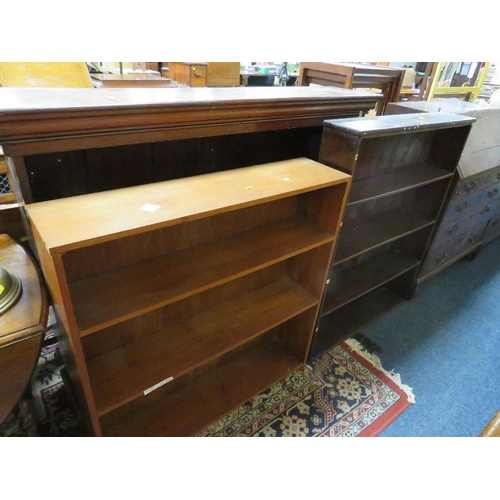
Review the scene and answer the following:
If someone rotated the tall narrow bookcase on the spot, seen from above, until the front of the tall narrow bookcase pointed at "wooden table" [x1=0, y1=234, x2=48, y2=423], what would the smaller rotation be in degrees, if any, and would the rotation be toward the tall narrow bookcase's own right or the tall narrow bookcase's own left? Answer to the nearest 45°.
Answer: approximately 90° to the tall narrow bookcase's own right

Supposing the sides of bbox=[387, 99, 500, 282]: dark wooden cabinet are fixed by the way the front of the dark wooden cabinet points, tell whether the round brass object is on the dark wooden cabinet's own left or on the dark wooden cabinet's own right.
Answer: on the dark wooden cabinet's own right

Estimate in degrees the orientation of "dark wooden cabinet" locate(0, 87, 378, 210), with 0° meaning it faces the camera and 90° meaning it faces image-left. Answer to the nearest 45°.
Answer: approximately 315°

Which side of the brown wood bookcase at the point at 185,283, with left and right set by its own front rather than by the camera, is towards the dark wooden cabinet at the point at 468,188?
left

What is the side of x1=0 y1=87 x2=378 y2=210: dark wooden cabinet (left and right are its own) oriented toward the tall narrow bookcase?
left

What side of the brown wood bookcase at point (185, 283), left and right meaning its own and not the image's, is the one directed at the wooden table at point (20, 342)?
right

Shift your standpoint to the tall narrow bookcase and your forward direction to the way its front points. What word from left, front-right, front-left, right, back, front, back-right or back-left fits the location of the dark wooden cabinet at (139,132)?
right
